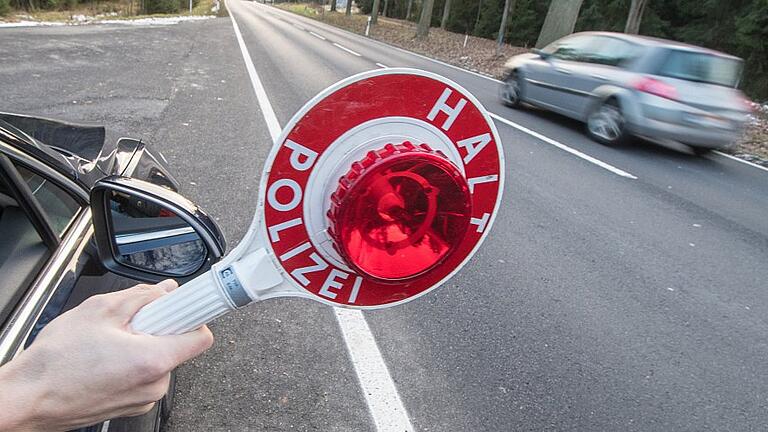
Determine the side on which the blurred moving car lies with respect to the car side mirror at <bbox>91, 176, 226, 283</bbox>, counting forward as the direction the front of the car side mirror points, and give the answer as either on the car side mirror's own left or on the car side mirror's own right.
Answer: on the car side mirror's own left

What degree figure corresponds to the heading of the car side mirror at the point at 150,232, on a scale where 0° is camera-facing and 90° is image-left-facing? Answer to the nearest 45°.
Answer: approximately 0°

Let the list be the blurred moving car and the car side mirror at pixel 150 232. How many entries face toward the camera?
1

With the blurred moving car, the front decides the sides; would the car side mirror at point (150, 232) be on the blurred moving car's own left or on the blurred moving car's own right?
on the blurred moving car's own left

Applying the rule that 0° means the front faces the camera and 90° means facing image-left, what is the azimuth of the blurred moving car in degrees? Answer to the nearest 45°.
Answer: approximately 135°

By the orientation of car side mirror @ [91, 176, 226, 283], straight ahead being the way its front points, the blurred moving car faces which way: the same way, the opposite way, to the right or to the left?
the opposite way

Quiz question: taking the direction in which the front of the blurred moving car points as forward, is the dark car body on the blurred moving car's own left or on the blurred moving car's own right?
on the blurred moving car's own left
